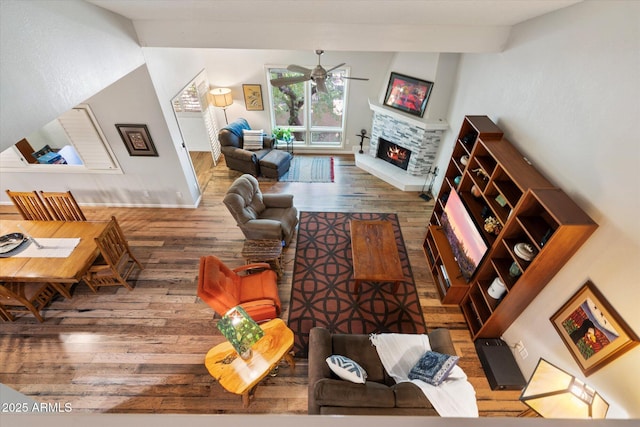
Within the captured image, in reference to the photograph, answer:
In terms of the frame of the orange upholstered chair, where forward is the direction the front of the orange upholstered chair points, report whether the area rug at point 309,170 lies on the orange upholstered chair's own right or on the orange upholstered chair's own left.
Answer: on the orange upholstered chair's own left

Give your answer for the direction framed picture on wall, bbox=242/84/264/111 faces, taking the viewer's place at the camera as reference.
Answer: facing the viewer

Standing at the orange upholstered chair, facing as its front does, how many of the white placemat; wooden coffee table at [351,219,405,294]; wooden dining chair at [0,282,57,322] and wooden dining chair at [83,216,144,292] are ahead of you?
1

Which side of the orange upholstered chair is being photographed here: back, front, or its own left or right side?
right

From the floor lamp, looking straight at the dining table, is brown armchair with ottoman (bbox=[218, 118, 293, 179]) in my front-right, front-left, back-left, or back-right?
front-left

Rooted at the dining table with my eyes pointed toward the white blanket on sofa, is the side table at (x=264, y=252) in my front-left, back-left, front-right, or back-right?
front-left

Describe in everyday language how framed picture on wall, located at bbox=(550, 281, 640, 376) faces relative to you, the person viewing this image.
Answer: facing the viewer and to the left of the viewer

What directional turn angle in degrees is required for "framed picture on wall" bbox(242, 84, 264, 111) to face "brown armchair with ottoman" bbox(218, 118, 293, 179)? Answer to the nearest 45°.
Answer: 0° — it already faces it

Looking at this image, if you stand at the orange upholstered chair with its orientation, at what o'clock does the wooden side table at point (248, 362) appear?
The wooden side table is roughly at 3 o'clock from the orange upholstered chair.

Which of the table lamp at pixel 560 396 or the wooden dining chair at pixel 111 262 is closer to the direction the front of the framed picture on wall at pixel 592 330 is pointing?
the wooden dining chair

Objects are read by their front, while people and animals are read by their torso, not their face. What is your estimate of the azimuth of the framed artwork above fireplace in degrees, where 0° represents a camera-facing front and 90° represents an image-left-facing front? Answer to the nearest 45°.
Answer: approximately 45°

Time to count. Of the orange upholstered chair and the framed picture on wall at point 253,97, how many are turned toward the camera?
1

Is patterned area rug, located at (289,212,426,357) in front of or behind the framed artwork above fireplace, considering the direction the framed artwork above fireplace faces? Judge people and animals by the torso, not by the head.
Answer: in front
